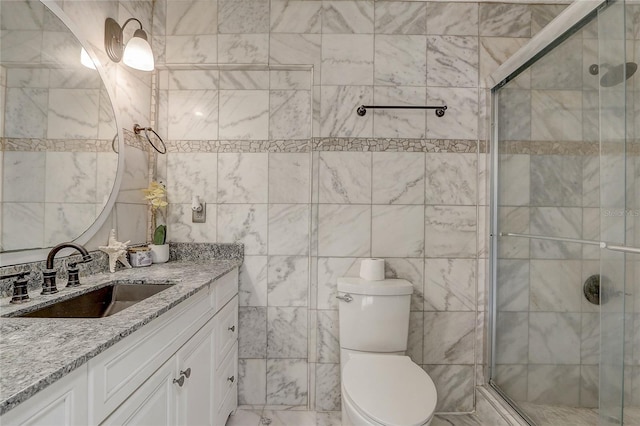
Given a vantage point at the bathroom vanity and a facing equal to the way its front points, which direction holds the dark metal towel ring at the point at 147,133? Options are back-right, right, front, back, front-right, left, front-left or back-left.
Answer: back-left

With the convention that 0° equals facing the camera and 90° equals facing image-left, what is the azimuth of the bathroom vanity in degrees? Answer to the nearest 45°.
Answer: approximately 315°

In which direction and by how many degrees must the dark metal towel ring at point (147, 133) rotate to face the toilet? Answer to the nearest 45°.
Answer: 0° — it already faces it

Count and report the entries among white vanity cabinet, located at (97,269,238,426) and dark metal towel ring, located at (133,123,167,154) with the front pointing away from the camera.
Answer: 0

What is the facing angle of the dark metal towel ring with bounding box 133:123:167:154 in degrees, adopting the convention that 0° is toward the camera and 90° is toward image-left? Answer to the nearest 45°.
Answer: approximately 315°
